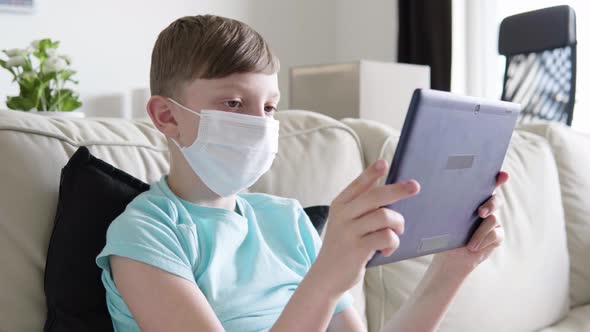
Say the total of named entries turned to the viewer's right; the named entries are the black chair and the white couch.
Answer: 0

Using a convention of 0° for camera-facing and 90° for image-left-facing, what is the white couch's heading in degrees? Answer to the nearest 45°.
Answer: approximately 0°

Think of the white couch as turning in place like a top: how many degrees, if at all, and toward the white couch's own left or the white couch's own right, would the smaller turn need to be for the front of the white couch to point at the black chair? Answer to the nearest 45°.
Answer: approximately 135° to the white couch's own left

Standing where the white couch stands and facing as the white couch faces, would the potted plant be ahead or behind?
behind
